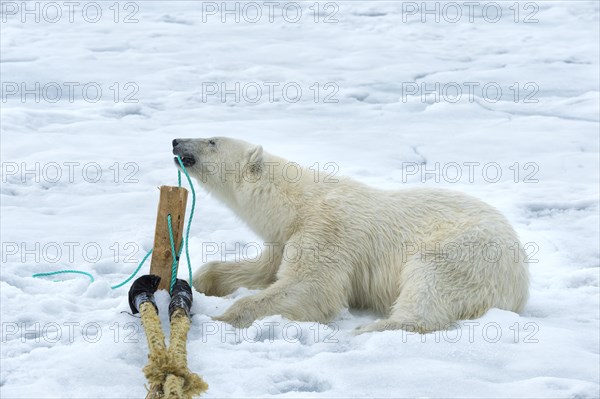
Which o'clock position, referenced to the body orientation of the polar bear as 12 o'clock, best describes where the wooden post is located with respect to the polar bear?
The wooden post is roughly at 11 o'clock from the polar bear.

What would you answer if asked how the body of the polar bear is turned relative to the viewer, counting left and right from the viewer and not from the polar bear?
facing to the left of the viewer

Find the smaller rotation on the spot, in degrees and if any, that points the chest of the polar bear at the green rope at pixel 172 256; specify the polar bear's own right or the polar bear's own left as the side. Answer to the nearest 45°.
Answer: approximately 45° to the polar bear's own left
